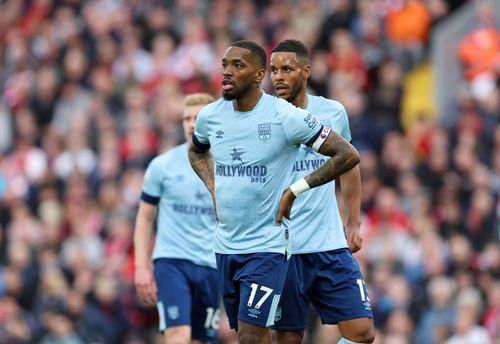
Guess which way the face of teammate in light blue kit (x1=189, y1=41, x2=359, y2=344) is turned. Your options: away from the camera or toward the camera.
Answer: toward the camera

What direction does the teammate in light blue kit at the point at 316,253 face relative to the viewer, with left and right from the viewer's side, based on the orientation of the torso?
facing the viewer and to the left of the viewer

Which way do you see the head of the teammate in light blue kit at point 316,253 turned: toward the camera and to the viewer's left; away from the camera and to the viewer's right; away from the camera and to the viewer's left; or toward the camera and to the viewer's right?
toward the camera and to the viewer's left

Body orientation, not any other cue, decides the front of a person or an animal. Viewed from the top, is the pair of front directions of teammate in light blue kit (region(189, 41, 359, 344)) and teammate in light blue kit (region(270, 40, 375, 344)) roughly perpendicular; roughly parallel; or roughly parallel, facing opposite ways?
roughly parallel

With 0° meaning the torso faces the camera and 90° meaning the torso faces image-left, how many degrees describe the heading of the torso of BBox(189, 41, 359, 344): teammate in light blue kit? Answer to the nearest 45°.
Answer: approximately 45°

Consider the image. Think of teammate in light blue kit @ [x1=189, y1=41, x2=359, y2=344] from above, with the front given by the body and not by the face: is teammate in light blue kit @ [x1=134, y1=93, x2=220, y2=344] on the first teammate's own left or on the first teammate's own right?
on the first teammate's own right

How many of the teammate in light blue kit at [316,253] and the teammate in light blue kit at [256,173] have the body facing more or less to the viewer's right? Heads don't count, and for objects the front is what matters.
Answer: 0
